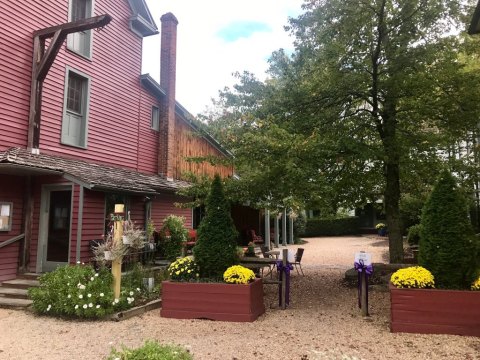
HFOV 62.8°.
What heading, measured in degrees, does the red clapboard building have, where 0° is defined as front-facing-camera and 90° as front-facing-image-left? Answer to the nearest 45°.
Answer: approximately 315°

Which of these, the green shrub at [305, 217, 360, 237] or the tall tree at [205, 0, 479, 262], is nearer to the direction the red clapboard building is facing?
the tall tree

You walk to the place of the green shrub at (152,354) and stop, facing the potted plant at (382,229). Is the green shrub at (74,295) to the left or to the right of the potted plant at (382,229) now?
left

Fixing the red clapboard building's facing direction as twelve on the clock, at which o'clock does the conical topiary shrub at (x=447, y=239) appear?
The conical topiary shrub is roughly at 12 o'clock from the red clapboard building.

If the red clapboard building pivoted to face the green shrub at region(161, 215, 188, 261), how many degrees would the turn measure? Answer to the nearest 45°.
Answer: approximately 90° to its left

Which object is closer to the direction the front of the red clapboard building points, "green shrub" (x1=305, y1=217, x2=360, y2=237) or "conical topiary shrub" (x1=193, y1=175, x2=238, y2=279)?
the conical topiary shrub

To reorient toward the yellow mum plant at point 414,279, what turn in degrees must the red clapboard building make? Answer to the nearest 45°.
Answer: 0° — it already faces it

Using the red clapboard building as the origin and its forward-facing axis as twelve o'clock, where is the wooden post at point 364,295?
The wooden post is roughly at 12 o'clock from the red clapboard building.

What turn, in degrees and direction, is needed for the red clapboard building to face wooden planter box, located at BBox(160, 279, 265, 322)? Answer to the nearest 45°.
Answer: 0° — it already faces it

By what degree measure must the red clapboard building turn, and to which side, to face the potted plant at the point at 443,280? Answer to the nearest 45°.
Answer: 0° — it already faces it

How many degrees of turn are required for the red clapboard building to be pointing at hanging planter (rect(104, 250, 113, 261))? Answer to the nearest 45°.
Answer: approximately 45° to its right
